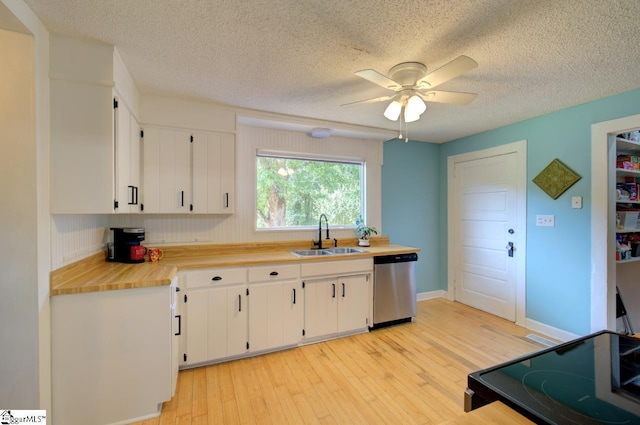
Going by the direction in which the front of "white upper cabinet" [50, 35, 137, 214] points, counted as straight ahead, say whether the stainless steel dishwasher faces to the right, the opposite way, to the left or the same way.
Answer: to the right

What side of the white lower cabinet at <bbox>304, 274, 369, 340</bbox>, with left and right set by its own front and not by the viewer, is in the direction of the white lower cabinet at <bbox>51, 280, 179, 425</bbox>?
right

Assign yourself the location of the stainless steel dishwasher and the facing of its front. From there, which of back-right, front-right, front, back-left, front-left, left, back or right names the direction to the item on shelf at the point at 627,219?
front-left

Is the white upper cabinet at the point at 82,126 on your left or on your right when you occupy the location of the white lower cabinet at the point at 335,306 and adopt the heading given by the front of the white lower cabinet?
on your right

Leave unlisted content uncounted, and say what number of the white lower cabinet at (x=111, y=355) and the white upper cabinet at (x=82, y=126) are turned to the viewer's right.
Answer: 2

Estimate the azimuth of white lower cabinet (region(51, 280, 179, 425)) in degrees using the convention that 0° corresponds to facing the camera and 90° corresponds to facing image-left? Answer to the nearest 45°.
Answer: approximately 270°

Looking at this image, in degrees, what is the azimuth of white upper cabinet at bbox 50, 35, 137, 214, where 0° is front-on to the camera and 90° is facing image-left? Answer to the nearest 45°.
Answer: approximately 270°

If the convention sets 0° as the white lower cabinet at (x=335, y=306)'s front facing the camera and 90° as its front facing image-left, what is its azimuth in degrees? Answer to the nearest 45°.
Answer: approximately 315°

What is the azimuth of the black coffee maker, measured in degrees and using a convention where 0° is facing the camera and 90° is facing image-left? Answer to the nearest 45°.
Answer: approximately 315°

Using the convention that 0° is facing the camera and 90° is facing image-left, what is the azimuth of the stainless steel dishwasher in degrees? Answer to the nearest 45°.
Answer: approximately 315°
